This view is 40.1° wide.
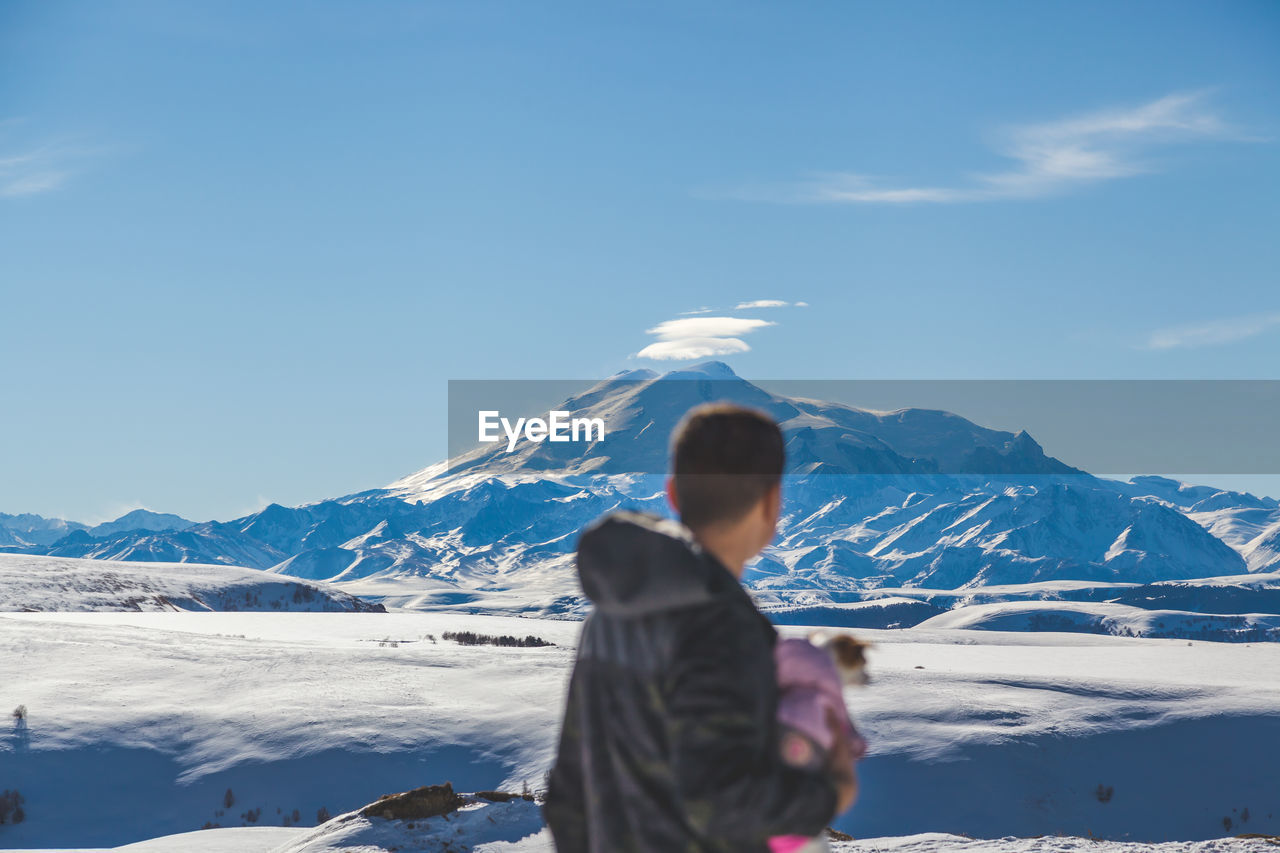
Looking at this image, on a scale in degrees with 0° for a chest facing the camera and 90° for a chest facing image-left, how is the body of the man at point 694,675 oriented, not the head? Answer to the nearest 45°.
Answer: approximately 225°

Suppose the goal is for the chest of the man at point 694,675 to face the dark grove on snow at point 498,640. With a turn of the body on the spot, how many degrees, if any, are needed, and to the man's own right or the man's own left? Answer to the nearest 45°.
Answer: approximately 45° to the man's own left

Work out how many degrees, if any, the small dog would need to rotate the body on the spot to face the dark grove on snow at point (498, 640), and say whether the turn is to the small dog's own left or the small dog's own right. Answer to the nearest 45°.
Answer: approximately 90° to the small dog's own left

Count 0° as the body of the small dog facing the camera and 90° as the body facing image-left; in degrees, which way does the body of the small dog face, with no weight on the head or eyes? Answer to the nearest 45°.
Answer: approximately 270°
